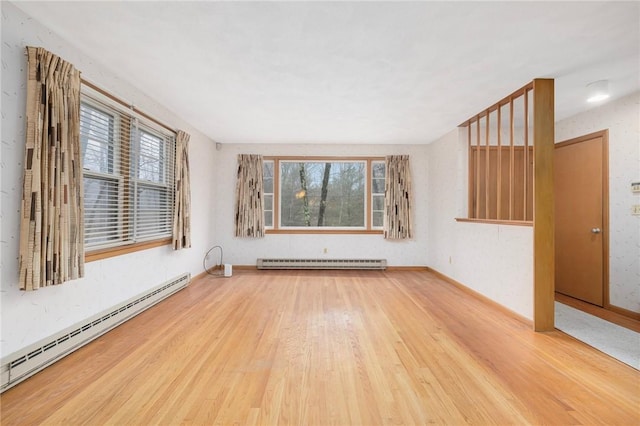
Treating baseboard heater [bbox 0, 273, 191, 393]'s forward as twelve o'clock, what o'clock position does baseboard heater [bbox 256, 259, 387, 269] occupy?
baseboard heater [bbox 256, 259, 387, 269] is roughly at 10 o'clock from baseboard heater [bbox 0, 273, 191, 393].

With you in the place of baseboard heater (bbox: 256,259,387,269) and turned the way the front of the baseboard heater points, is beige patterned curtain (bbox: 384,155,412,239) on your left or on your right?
on your left

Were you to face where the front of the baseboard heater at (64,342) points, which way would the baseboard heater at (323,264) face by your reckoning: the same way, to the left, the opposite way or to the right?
to the right

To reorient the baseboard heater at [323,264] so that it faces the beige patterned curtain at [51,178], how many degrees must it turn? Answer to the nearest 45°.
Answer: approximately 45° to its right

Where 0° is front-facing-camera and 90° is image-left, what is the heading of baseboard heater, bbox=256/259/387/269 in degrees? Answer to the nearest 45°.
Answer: approximately 0°

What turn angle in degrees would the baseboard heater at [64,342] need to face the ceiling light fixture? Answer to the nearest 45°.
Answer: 0° — it already faces it

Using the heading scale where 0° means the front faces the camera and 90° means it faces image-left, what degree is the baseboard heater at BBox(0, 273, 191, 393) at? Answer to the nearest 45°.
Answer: approximately 315°

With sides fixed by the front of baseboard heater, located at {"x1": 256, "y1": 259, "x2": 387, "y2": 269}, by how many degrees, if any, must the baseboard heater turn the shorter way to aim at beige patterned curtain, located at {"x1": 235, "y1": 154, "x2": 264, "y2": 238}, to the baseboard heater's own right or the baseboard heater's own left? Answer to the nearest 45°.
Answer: approximately 90° to the baseboard heater's own right
